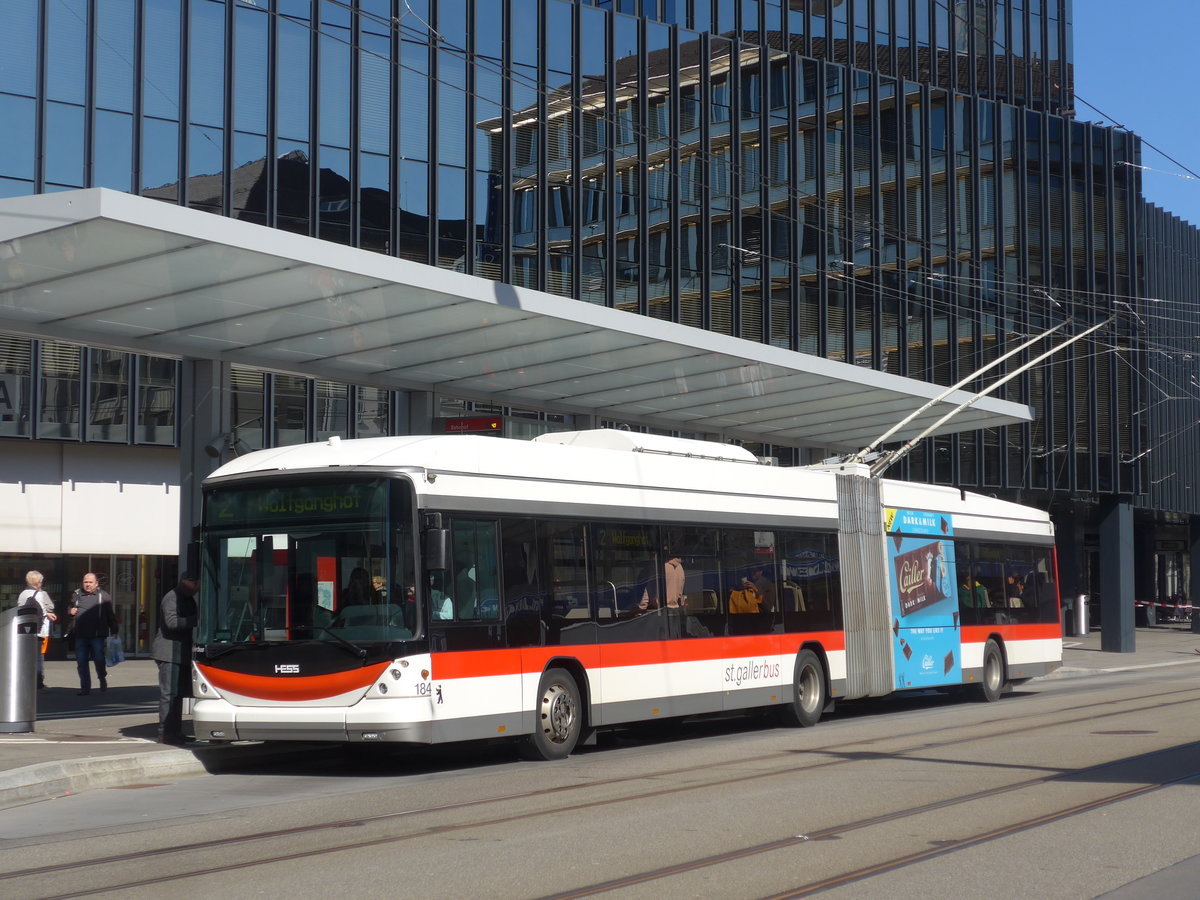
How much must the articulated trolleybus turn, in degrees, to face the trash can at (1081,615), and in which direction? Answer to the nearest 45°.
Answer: approximately 180°

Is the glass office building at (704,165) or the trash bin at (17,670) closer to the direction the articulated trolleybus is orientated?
the trash bin

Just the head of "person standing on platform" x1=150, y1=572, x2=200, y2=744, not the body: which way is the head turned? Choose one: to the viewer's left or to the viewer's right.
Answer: to the viewer's right

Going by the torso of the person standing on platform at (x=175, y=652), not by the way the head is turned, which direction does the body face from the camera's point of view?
to the viewer's right

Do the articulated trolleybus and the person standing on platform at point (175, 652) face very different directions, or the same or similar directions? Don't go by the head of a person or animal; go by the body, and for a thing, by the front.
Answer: very different directions

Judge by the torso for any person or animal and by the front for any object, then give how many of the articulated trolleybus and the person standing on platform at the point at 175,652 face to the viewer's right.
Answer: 1

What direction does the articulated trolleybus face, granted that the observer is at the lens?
facing the viewer and to the left of the viewer

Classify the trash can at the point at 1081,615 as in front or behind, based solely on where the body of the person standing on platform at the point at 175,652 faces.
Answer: in front

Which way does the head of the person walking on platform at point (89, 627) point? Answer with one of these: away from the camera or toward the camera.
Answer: toward the camera

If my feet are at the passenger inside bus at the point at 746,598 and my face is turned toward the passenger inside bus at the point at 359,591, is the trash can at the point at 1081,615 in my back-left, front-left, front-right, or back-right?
back-right
